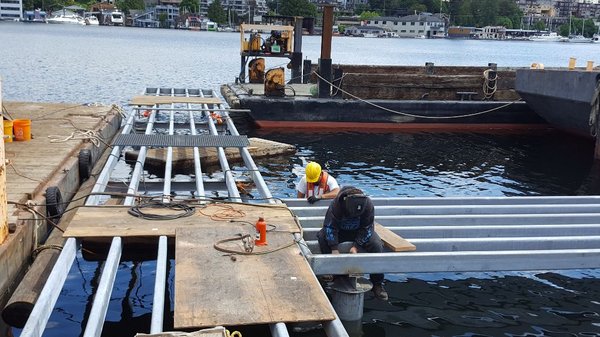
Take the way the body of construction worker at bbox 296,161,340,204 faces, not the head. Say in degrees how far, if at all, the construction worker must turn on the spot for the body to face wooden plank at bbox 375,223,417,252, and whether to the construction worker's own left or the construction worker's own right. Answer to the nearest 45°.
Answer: approximately 45° to the construction worker's own left

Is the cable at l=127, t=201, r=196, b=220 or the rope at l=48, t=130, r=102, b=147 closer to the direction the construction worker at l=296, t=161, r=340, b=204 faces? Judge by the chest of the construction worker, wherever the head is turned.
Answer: the cable

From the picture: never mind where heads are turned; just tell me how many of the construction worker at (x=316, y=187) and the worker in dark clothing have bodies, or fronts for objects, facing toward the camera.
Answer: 2

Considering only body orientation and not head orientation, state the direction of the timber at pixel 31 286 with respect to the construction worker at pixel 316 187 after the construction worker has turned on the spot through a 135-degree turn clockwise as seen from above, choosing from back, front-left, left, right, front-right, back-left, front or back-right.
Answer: left

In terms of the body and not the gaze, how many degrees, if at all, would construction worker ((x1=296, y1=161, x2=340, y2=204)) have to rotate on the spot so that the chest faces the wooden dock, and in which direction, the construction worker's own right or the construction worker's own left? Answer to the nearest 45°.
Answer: approximately 90° to the construction worker's own right

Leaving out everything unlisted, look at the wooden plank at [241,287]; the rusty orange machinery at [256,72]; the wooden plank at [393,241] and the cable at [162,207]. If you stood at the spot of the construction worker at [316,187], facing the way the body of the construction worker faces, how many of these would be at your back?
1

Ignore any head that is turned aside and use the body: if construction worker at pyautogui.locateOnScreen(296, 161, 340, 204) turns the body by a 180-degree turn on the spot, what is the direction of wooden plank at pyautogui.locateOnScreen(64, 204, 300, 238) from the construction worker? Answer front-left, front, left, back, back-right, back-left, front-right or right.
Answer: back-left

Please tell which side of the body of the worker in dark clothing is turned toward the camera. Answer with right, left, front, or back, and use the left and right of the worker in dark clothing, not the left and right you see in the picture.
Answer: front

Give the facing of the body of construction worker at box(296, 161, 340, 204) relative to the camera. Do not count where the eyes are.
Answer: toward the camera

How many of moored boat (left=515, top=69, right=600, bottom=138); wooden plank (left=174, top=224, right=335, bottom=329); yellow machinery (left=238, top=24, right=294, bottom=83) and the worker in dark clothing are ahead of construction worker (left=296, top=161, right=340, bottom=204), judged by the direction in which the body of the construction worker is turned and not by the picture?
2

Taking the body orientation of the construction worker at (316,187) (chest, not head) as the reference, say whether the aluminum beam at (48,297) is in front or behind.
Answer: in front

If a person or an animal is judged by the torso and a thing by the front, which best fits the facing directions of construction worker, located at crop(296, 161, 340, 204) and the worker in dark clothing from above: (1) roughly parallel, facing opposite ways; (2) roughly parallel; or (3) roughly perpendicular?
roughly parallel
